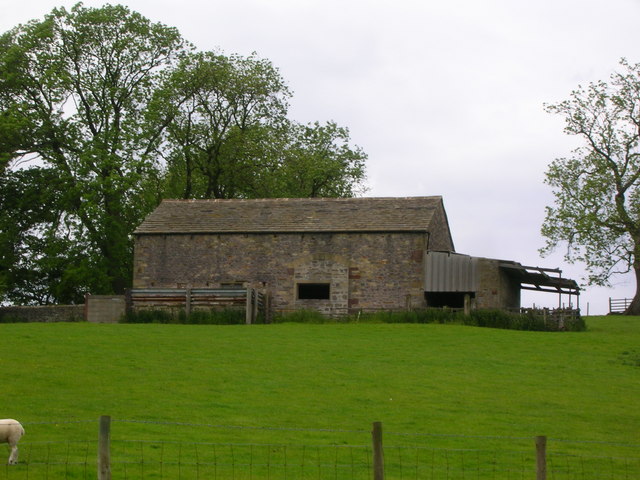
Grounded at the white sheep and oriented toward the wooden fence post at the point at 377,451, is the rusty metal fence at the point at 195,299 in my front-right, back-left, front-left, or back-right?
back-left

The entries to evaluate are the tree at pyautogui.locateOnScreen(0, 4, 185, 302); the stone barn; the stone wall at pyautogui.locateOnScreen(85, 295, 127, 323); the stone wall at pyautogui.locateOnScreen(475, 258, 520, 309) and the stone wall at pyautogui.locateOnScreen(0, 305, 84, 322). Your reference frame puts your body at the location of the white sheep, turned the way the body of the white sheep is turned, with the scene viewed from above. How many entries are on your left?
0

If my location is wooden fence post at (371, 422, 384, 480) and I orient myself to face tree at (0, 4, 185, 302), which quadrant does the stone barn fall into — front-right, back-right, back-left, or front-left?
front-right

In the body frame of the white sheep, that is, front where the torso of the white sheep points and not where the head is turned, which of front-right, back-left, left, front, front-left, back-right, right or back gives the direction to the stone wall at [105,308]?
right

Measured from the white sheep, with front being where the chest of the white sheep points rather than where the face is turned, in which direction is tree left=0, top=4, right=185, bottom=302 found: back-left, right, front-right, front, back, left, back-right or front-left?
right

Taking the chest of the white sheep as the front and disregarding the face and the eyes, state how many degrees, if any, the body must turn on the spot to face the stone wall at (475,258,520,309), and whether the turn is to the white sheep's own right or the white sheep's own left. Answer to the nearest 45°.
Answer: approximately 135° to the white sheep's own right

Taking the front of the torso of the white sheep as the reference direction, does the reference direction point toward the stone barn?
no

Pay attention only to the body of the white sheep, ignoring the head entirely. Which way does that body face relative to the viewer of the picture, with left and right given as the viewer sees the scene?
facing to the left of the viewer

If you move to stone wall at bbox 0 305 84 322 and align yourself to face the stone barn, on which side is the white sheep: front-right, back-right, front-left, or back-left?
front-right

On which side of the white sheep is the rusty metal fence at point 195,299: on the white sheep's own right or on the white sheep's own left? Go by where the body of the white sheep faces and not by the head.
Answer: on the white sheep's own right

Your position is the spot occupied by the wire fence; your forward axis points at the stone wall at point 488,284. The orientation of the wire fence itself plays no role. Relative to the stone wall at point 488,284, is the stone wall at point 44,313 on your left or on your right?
left

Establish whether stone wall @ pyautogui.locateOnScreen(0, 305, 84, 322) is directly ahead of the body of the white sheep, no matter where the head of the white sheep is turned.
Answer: no

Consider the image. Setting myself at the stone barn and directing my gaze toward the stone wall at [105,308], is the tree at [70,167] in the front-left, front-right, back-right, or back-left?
front-right
